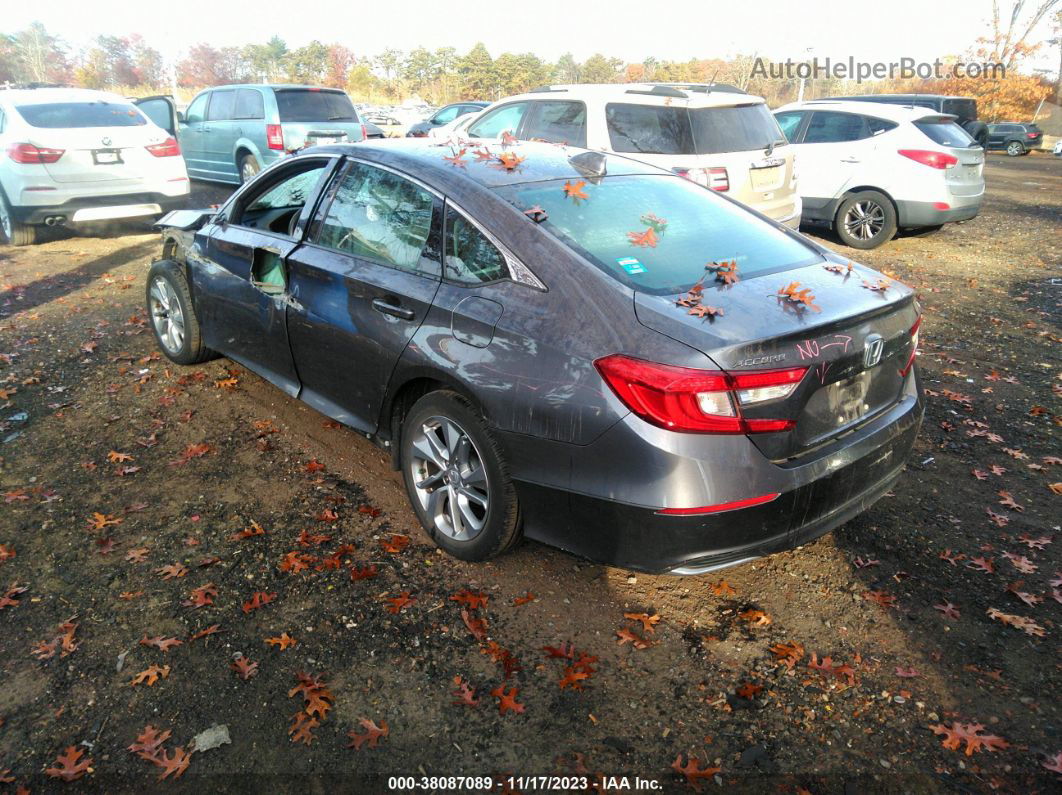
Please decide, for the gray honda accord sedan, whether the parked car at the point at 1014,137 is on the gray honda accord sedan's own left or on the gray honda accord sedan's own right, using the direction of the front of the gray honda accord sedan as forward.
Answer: on the gray honda accord sedan's own right

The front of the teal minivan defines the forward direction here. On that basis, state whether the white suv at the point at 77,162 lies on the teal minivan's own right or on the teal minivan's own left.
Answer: on the teal minivan's own left

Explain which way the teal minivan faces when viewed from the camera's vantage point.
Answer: facing away from the viewer and to the left of the viewer

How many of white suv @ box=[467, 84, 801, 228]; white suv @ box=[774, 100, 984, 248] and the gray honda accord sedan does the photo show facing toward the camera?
0

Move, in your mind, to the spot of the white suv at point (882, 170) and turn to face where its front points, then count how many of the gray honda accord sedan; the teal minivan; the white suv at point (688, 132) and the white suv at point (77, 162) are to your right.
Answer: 0

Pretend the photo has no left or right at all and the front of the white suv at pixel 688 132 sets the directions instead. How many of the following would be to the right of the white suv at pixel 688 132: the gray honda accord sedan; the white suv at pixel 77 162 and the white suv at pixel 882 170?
1

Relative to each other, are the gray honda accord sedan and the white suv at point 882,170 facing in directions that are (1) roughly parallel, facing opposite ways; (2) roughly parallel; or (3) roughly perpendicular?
roughly parallel

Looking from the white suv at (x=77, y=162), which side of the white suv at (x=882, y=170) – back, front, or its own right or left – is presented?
left

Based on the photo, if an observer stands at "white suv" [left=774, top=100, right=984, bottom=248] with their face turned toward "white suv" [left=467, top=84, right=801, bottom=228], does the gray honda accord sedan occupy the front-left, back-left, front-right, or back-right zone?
front-left

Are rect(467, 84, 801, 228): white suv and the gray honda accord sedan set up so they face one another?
no

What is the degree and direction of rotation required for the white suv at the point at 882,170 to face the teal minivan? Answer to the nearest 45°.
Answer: approximately 45° to its left

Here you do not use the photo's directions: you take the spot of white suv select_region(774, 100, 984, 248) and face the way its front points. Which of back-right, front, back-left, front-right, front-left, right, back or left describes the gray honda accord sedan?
back-left

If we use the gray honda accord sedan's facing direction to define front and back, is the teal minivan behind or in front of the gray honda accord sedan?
in front

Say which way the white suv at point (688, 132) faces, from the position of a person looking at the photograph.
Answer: facing away from the viewer and to the left of the viewer

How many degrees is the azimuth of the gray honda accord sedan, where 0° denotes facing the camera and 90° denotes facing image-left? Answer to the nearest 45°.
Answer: approximately 135°

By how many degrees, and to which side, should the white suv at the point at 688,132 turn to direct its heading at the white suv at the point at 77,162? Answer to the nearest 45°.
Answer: approximately 45° to its left

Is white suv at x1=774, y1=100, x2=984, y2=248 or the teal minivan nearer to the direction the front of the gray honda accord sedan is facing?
the teal minivan

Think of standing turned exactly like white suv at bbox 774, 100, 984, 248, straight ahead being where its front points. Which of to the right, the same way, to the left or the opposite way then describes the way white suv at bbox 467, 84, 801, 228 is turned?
the same way

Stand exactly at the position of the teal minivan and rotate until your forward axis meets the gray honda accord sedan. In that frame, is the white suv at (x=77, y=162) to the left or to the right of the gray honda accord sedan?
right

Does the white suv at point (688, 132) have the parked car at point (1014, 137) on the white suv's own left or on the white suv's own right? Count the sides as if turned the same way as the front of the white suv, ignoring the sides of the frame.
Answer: on the white suv's own right
